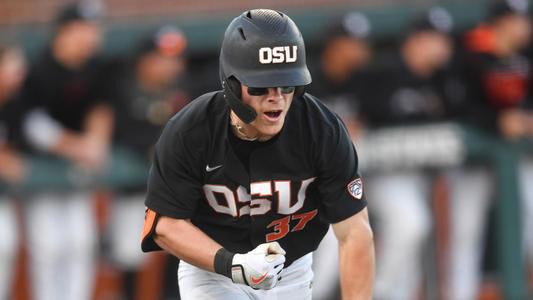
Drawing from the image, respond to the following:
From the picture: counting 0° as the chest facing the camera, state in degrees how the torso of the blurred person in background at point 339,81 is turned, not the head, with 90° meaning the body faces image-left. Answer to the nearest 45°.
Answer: approximately 315°

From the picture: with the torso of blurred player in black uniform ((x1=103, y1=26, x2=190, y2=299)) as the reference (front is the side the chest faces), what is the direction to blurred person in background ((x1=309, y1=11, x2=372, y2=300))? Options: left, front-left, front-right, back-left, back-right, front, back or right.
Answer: front-left

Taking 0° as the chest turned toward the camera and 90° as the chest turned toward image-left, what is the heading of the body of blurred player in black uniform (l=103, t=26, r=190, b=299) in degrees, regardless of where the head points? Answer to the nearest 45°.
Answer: approximately 315°

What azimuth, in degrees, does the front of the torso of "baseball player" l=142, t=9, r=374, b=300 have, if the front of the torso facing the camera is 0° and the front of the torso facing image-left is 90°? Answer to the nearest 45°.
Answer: approximately 0°

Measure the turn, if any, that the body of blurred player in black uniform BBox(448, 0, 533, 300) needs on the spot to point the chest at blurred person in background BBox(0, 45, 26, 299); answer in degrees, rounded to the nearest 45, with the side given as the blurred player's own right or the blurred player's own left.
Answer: approximately 90° to the blurred player's own right

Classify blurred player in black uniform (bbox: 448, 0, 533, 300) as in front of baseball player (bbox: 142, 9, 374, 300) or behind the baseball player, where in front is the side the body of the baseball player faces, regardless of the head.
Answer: behind

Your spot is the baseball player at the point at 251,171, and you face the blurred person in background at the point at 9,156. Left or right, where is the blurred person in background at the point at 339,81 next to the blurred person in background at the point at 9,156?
right

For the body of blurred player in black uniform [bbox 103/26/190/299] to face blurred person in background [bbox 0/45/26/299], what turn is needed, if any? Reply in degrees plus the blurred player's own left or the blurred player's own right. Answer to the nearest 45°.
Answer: approximately 135° to the blurred player's own right
